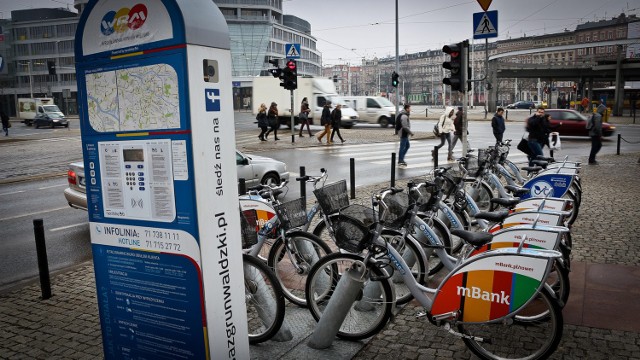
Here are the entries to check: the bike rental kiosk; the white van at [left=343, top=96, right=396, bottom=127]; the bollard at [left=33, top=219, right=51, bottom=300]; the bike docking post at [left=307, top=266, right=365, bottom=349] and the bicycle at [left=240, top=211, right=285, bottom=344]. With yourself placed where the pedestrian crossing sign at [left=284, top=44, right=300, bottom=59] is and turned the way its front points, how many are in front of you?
4

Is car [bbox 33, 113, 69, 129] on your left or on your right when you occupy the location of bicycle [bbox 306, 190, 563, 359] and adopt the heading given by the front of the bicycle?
on your right

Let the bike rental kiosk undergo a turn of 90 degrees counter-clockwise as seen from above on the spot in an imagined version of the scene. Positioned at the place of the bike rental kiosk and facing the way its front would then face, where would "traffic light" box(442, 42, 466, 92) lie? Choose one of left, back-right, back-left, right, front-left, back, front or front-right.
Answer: left

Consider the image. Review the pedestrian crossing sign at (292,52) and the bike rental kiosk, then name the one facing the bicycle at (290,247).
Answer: the pedestrian crossing sign

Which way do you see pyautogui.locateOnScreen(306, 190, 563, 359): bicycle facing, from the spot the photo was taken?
facing to the left of the viewer
